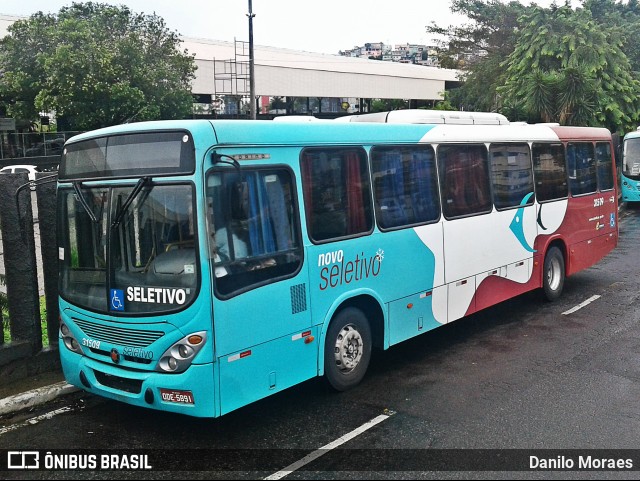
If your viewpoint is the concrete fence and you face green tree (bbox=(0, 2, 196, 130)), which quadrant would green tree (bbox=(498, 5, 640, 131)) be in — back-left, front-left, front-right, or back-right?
front-right

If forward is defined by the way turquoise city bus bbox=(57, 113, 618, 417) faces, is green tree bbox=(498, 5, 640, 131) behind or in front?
behind

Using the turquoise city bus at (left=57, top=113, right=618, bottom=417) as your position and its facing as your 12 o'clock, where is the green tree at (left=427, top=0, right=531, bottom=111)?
The green tree is roughly at 5 o'clock from the turquoise city bus.

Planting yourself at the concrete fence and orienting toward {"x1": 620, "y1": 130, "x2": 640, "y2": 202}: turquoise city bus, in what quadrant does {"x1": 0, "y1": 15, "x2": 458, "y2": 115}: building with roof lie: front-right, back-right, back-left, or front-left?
front-left

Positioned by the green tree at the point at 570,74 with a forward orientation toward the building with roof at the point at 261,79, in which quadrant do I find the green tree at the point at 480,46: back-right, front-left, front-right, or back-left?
front-right

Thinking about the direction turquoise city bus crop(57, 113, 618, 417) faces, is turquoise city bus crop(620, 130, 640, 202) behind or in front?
behind

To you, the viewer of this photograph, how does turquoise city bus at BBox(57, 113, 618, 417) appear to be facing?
facing the viewer and to the left of the viewer

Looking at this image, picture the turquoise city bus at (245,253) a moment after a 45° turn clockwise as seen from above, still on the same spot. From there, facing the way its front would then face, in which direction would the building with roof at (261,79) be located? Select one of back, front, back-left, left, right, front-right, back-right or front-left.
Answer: right
